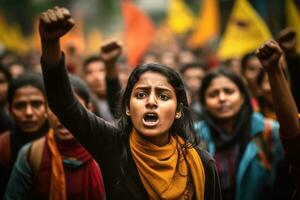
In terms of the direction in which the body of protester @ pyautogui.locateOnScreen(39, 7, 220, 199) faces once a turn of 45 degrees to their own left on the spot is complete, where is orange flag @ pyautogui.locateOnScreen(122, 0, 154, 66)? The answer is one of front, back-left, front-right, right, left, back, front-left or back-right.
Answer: back-left

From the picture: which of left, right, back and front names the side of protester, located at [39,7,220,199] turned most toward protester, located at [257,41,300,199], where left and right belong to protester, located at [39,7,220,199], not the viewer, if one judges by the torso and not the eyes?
left

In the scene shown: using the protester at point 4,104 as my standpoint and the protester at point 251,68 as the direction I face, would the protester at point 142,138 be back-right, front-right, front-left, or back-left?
front-right

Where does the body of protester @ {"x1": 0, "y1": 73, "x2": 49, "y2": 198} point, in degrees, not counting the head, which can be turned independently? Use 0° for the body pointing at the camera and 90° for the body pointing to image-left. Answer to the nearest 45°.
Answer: approximately 0°

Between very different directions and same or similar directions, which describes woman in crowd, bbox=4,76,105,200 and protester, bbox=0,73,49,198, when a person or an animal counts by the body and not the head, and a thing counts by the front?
same or similar directions

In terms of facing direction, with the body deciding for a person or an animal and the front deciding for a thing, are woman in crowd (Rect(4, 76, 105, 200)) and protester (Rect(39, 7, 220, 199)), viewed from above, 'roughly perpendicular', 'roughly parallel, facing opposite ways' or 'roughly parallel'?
roughly parallel

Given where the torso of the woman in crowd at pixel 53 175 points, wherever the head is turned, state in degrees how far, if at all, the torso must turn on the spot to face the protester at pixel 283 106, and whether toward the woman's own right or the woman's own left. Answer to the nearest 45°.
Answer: approximately 45° to the woman's own left

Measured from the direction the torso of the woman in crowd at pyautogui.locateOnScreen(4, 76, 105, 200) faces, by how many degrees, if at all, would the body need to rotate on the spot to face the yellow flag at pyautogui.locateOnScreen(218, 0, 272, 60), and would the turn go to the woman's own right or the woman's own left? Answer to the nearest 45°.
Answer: approximately 135° to the woman's own left

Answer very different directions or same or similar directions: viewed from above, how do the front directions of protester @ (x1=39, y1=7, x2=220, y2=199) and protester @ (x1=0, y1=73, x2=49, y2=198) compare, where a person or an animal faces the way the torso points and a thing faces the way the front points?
same or similar directions

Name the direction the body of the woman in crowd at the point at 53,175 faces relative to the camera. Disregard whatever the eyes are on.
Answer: toward the camera

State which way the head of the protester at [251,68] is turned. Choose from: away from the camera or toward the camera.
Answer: toward the camera

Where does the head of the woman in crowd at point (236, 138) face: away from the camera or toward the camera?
toward the camera

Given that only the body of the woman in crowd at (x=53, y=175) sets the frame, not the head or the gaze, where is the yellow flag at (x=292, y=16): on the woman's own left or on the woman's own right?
on the woman's own left

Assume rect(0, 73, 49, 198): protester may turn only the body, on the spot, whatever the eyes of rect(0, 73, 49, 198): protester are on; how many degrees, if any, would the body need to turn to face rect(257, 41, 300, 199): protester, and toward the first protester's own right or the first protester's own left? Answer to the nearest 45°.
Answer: approximately 45° to the first protester's own left

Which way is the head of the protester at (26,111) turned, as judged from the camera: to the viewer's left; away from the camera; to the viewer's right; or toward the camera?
toward the camera

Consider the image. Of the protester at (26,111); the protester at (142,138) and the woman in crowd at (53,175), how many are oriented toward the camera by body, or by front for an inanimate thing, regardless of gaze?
3

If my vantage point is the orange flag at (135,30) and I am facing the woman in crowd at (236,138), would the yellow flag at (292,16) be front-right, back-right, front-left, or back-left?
front-left
